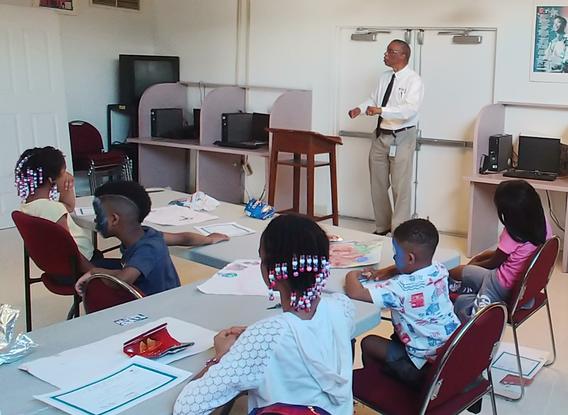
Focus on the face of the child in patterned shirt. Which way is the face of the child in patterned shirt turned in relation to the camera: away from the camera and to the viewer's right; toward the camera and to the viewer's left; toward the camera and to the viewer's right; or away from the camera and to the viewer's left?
away from the camera and to the viewer's left

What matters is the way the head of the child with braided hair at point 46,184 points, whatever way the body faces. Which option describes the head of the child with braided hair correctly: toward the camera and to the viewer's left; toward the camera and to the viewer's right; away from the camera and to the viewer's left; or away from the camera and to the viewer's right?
away from the camera and to the viewer's right

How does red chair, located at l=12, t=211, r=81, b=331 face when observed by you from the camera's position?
facing away from the viewer and to the right of the viewer

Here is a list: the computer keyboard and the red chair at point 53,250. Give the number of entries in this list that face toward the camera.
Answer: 1

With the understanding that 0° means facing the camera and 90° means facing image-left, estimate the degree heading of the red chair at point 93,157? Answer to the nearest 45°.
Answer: approximately 315°

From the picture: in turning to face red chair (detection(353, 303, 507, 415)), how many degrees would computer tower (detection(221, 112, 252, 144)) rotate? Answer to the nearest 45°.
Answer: approximately 45° to its left

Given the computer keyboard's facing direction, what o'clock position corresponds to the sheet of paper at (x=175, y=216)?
The sheet of paper is roughly at 1 o'clock from the computer keyboard.

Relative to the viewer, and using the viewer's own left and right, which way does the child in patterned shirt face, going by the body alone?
facing away from the viewer and to the left of the viewer

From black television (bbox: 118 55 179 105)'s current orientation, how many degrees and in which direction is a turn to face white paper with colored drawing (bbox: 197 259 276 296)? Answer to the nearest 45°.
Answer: approximately 45° to its right
